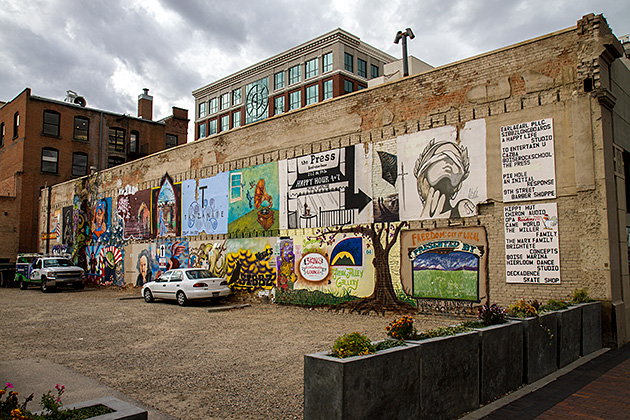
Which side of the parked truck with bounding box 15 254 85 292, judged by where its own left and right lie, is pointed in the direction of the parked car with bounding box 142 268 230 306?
front

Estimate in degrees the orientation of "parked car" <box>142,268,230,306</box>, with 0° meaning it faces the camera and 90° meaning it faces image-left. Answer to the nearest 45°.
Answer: approximately 135°

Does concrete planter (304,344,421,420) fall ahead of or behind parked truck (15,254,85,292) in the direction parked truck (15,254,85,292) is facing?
ahead

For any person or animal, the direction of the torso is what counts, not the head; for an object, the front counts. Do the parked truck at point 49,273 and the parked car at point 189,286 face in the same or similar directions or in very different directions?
very different directions

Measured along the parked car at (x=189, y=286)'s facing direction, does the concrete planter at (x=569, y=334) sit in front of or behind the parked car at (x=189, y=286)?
behind

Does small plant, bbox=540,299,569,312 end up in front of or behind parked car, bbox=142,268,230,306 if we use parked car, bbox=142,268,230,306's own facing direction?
behind

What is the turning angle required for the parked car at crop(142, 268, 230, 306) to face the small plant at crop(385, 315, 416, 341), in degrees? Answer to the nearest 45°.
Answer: approximately 135° to its left

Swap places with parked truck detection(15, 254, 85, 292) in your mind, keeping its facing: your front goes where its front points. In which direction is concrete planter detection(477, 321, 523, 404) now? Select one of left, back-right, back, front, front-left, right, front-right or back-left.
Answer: front-right

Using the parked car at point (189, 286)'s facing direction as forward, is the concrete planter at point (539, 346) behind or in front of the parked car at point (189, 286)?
behind
